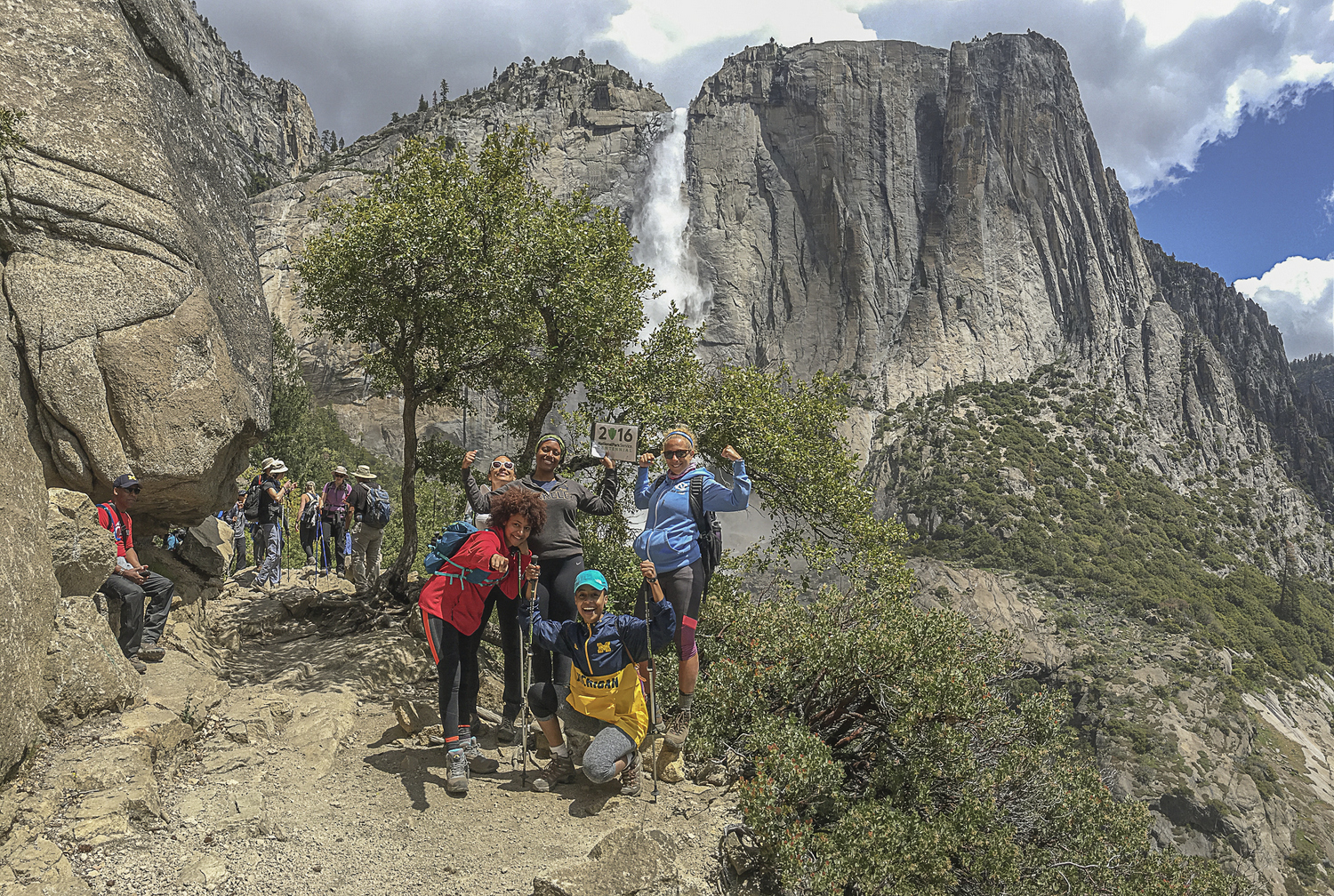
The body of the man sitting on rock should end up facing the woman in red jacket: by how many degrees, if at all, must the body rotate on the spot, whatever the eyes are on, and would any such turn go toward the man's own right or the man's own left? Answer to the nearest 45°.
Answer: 0° — they already face them

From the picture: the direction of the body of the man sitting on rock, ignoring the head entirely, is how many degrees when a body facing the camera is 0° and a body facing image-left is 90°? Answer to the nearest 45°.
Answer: approximately 315°

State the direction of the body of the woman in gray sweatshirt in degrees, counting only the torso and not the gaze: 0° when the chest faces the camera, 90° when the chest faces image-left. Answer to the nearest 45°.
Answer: approximately 0°
